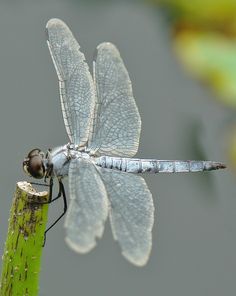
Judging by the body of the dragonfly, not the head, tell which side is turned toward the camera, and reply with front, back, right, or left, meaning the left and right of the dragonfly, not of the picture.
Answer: left
